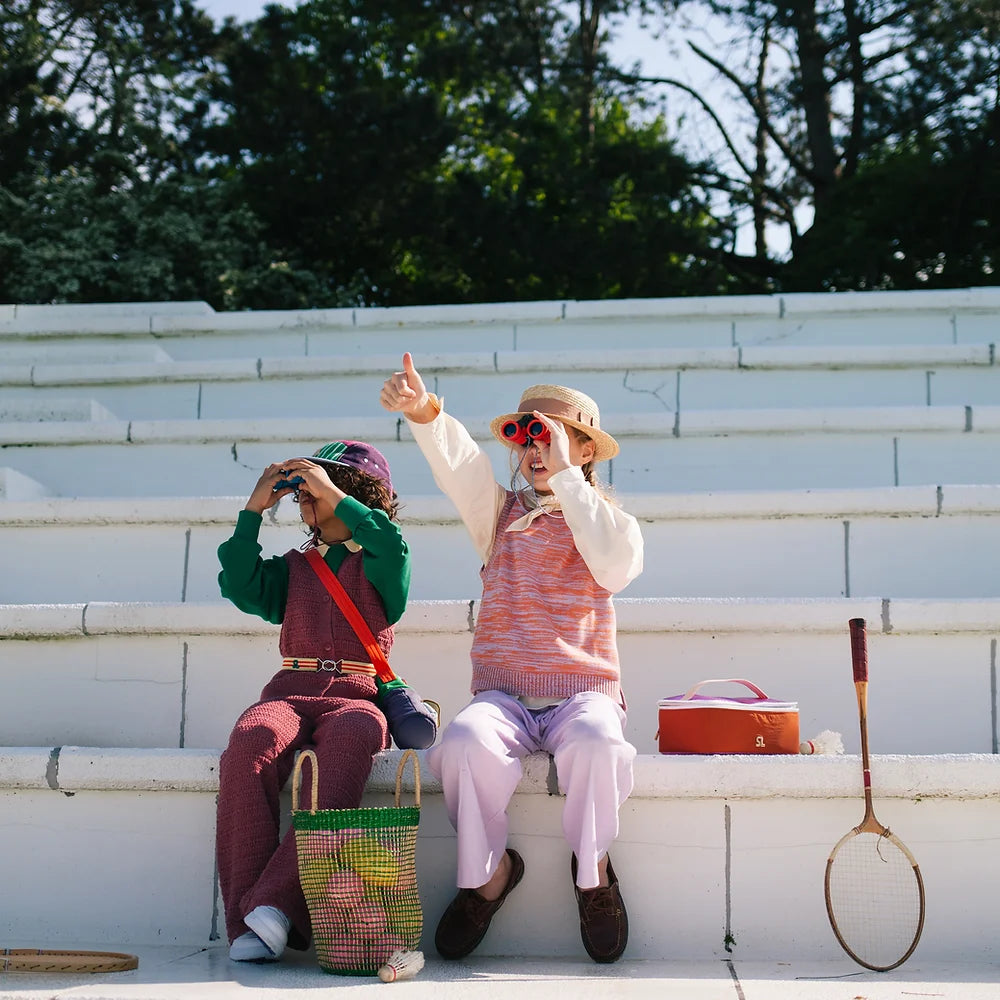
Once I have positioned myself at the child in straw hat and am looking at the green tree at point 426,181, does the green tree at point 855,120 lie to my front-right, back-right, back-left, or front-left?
front-right

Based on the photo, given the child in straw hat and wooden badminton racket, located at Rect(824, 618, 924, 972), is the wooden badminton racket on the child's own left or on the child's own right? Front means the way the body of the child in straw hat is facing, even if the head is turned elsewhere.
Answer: on the child's own left

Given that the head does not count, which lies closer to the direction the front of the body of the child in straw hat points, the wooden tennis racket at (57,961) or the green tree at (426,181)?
the wooden tennis racket

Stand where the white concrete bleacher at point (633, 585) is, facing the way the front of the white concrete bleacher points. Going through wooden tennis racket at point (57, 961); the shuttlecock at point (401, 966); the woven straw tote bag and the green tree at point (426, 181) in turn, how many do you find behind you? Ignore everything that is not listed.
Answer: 1

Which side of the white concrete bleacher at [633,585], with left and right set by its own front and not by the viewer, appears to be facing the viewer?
front

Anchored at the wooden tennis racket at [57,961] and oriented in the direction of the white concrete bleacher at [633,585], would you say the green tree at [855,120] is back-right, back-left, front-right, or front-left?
front-left

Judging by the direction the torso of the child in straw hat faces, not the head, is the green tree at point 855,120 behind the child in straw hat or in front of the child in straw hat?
behind

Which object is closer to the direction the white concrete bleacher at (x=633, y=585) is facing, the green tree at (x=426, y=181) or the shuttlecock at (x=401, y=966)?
the shuttlecock

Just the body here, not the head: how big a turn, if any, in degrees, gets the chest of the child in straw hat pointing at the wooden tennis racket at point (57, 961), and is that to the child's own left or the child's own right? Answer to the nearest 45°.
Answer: approximately 45° to the child's own right

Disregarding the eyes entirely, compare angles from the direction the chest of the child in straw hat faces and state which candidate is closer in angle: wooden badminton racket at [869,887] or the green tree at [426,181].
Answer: the wooden badminton racket

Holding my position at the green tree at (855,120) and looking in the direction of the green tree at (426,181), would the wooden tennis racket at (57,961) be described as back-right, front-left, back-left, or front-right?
front-left

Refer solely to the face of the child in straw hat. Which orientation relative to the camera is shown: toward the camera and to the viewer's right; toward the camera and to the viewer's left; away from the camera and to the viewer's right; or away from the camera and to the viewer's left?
toward the camera and to the viewer's left

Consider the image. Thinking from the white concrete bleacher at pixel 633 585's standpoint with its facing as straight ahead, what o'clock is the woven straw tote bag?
The woven straw tote bag is roughly at 1 o'clock from the white concrete bleacher.

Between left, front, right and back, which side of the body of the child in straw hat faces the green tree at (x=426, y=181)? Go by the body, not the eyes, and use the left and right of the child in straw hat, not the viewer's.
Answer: back

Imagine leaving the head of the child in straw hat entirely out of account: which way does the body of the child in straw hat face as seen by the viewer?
toward the camera
